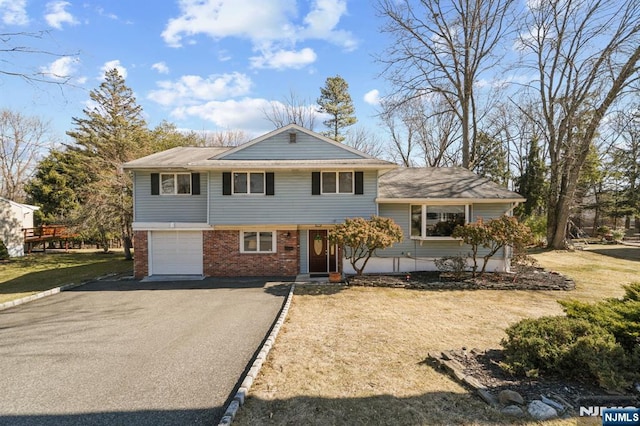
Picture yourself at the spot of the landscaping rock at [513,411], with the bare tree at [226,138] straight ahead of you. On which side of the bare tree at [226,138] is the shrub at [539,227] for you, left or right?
right

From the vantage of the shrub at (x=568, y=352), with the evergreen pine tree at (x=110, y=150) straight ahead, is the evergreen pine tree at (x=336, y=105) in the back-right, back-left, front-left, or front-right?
front-right

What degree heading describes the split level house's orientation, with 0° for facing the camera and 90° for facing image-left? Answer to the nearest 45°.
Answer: approximately 0°

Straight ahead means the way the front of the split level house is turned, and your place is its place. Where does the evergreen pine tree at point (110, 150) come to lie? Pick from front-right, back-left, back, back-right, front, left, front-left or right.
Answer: back-right

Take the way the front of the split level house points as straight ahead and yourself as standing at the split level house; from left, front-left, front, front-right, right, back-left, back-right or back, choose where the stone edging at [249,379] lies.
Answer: front

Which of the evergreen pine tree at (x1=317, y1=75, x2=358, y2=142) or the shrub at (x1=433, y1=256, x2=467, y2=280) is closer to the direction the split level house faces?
the shrub

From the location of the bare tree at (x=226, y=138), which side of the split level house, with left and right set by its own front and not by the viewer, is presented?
back

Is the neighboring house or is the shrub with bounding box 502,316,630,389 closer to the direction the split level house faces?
the shrub

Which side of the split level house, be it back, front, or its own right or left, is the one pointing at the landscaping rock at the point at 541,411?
front
